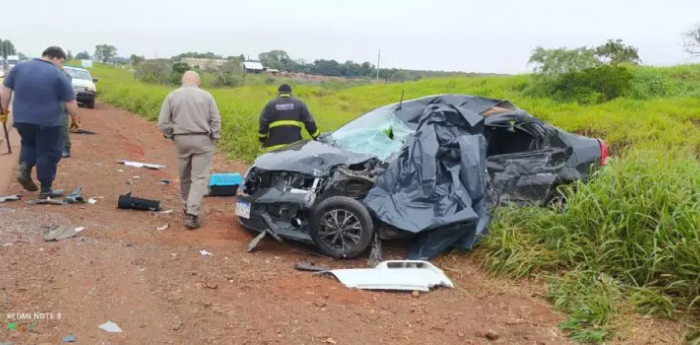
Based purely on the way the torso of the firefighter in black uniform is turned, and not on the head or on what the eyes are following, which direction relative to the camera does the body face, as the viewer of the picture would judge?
away from the camera

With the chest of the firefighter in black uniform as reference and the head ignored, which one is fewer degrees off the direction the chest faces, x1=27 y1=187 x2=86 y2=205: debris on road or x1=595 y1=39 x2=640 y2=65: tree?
the tree

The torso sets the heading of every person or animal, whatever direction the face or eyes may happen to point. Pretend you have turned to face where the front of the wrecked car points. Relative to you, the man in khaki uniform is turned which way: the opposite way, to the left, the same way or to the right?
to the right

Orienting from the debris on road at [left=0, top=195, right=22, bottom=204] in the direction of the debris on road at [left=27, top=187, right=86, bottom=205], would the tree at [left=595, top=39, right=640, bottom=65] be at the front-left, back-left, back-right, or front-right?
front-left

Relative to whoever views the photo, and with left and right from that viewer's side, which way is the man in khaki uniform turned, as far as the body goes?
facing away from the viewer

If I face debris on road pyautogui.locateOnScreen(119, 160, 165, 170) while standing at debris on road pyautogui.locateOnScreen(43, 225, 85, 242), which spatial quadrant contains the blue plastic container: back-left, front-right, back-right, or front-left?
front-right

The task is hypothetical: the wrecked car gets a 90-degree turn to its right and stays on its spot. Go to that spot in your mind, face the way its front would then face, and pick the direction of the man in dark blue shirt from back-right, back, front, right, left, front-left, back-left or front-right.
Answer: front-left

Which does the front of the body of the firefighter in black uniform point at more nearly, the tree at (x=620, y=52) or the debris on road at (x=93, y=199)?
the tree

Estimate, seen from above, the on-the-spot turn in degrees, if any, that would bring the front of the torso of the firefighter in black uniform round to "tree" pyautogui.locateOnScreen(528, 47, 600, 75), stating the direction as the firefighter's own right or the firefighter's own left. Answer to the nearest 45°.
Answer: approximately 45° to the firefighter's own right

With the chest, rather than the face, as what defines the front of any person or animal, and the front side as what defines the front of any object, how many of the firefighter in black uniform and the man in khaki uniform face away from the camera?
2

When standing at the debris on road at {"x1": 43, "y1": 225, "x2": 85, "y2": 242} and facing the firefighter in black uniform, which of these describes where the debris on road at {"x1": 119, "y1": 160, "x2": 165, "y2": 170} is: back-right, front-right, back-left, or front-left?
front-left

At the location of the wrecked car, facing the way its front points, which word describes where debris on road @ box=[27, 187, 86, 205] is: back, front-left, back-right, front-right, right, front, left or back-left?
front-right

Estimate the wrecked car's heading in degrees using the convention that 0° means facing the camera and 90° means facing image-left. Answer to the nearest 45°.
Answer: approximately 45°

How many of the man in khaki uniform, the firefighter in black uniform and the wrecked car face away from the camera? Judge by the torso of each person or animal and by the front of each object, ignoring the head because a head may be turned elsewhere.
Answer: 2

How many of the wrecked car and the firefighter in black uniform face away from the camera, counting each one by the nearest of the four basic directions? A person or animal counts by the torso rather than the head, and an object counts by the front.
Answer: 1

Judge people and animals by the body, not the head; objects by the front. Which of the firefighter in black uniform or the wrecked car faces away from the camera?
the firefighter in black uniform

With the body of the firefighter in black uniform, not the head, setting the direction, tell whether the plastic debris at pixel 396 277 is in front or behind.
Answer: behind

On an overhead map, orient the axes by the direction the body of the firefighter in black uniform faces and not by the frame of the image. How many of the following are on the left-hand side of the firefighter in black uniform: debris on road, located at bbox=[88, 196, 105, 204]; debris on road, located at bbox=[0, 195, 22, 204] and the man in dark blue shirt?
3

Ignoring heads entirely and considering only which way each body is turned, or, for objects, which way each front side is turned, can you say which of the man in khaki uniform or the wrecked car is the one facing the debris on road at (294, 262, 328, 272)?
the wrecked car

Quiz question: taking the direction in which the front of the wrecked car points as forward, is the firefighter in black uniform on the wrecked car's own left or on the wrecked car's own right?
on the wrecked car's own right

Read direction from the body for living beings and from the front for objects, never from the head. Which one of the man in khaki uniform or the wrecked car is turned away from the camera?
the man in khaki uniform
